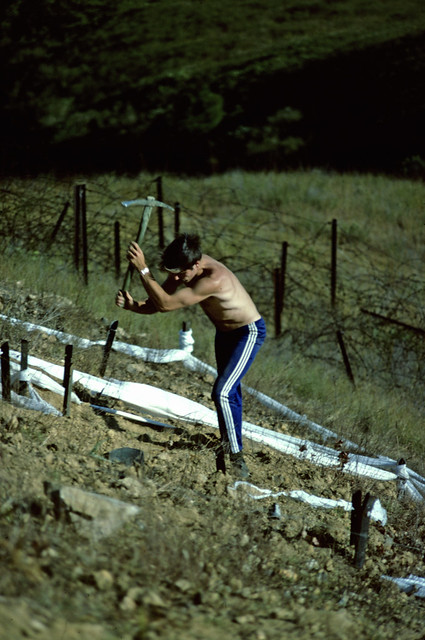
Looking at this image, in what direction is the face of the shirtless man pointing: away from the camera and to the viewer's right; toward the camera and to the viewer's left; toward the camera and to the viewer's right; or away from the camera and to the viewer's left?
toward the camera and to the viewer's left

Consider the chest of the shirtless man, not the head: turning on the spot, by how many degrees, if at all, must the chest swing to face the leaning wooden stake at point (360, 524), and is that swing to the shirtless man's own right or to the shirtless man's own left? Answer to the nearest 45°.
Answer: approximately 135° to the shirtless man's own left

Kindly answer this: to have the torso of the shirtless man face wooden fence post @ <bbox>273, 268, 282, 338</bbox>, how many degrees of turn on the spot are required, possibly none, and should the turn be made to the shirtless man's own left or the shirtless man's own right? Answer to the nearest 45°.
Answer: approximately 90° to the shirtless man's own right

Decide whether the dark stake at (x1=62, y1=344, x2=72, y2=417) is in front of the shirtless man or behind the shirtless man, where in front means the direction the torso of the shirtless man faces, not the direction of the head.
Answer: in front

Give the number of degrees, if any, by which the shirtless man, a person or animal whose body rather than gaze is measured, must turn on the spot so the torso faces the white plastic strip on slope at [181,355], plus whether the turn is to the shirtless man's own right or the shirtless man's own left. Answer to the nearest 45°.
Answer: approximately 90° to the shirtless man's own right

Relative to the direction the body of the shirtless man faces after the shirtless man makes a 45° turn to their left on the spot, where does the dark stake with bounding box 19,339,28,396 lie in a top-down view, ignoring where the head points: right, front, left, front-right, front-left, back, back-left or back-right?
front-right

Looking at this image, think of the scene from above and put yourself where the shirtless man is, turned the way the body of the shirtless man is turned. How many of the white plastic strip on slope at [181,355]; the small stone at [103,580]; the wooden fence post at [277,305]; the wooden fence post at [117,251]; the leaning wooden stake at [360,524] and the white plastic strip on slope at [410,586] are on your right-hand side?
3

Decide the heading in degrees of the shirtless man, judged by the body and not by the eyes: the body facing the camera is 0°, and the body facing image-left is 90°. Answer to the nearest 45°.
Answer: approximately 90°

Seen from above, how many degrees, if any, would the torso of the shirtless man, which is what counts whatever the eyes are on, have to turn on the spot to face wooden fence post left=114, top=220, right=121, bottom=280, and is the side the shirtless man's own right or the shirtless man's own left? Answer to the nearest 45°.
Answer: approximately 90° to the shirtless man's own right

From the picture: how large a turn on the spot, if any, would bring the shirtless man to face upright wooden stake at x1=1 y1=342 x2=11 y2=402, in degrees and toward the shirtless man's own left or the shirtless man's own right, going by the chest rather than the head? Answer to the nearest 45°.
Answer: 0° — they already face it
